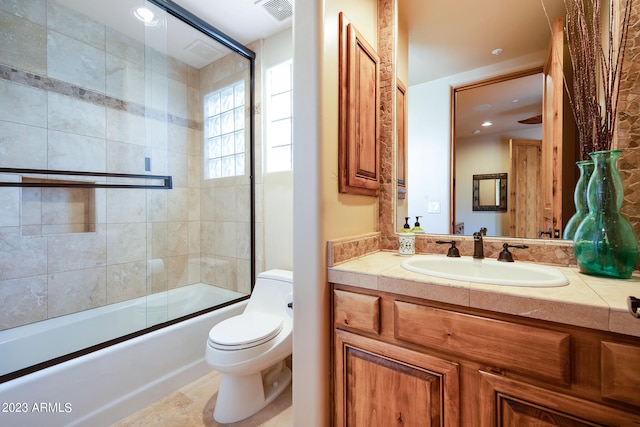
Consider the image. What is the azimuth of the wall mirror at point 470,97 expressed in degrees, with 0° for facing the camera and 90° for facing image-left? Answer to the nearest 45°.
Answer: approximately 0°

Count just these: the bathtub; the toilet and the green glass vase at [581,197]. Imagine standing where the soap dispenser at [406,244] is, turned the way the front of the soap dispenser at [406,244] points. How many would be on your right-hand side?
2

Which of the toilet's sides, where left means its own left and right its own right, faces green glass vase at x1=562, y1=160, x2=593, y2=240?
left

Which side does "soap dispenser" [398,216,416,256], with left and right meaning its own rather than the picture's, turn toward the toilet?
right

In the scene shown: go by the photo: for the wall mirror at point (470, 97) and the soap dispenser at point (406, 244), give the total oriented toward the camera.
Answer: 2

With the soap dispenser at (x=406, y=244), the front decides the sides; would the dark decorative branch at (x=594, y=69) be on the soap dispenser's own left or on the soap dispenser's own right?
on the soap dispenser's own left

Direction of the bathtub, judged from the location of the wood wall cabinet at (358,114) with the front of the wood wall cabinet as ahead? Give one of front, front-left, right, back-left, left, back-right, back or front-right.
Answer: back-right

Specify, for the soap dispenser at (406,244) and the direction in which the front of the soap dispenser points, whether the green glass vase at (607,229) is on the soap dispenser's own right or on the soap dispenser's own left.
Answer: on the soap dispenser's own left

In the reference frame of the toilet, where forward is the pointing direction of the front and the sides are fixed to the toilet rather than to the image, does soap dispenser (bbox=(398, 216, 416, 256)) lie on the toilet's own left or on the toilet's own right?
on the toilet's own left
